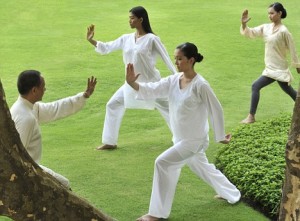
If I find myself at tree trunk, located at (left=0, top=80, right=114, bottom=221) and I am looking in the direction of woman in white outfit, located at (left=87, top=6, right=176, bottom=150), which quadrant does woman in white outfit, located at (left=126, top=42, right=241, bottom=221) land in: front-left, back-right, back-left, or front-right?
front-right

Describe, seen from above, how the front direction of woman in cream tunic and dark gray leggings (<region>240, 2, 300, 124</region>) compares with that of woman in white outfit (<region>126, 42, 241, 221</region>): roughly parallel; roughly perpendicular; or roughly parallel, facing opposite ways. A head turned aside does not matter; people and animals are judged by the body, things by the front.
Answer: roughly parallel

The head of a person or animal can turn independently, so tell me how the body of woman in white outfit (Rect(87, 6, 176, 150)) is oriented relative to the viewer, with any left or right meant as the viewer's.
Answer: facing the viewer and to the left of the viewer

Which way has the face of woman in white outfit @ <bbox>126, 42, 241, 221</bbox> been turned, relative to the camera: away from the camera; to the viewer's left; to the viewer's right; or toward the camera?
to the viewer's left

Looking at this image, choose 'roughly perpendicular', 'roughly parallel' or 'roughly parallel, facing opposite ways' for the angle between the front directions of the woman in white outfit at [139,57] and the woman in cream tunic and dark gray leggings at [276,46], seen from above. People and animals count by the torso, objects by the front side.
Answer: roughly parallel

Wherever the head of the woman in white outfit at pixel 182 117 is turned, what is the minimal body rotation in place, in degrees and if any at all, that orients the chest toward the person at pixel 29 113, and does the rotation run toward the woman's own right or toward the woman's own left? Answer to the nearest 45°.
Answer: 0° — they already face them

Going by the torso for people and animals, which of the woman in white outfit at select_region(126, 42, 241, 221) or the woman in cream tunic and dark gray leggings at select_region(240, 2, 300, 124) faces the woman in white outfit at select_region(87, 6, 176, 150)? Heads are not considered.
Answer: the woman in cream tunic and dark gray leggings at select_region(240, 2, 300, 124)

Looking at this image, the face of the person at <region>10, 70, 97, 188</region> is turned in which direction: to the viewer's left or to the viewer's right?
to the viewer's right

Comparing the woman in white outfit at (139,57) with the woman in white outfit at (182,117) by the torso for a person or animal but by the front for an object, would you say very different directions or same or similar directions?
same or similar directions

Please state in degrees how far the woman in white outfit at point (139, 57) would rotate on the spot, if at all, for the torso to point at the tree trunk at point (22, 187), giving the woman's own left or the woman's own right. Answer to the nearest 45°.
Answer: approximately 45° to the woman's own left

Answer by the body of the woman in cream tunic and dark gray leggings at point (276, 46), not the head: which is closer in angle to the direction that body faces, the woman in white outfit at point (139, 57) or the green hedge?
the woman in white outfit

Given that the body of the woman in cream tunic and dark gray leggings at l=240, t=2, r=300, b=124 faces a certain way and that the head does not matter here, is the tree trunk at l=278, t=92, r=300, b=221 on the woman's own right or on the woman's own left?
on the woman's own left

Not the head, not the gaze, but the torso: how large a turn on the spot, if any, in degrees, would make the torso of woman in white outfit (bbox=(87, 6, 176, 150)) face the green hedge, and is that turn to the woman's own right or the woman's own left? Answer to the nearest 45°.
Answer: approximately 90° to the woman's own left

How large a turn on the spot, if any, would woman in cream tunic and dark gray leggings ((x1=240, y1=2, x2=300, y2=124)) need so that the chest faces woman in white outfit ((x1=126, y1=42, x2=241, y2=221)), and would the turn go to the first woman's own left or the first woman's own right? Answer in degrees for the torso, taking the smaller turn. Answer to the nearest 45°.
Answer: approximately 45° to the first woman's own left

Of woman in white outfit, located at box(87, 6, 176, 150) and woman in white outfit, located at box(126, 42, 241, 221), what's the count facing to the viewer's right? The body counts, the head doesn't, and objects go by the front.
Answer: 0

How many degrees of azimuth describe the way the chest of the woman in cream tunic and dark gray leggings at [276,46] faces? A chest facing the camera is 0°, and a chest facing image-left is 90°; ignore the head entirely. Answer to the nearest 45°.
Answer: approximately 45°

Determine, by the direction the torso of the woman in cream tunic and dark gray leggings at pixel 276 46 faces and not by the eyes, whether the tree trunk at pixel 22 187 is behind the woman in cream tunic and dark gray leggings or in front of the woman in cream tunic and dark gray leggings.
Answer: in front
